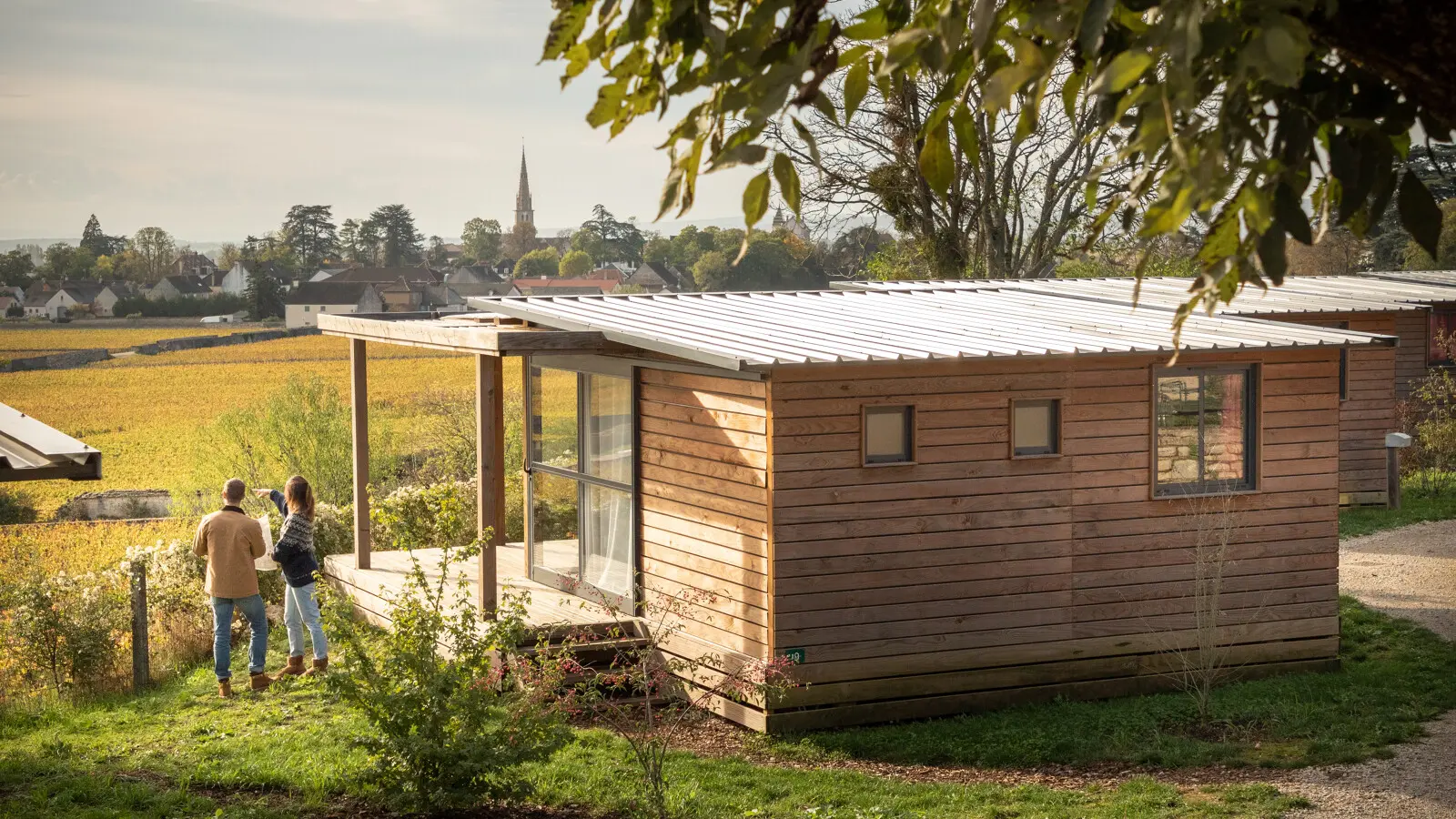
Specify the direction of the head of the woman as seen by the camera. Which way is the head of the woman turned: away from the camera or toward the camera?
away from the camera

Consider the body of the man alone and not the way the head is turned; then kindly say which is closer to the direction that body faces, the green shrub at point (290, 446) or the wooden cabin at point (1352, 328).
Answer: the green shrub

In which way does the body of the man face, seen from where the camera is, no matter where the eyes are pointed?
away from the camera

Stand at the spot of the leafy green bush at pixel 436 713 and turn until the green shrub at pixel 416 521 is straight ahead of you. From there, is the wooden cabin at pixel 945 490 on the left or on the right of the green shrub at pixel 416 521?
right

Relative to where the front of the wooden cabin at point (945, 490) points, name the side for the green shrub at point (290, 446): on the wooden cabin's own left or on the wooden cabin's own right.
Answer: on the wooden cabin's own right

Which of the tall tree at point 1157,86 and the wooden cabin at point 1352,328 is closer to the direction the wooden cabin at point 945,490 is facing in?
the tall tree

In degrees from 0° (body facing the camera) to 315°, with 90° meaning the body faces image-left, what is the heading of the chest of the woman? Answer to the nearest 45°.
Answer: approximately 135°

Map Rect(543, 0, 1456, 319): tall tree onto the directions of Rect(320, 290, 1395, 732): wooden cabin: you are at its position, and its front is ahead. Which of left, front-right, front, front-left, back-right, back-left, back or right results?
left

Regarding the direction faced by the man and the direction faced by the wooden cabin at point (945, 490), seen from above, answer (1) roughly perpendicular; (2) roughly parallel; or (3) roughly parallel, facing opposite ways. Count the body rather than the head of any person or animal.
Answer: roughly perpendicular

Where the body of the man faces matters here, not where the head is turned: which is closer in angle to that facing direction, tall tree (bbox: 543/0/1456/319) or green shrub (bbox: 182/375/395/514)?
the green shrub

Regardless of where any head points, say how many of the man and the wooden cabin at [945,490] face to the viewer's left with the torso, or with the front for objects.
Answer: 1

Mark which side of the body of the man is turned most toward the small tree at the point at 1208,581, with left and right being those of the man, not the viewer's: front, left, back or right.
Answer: right

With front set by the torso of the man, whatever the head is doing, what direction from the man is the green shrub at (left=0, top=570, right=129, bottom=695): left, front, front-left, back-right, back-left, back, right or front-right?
front-left

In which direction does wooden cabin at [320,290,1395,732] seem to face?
to the viewer's left
